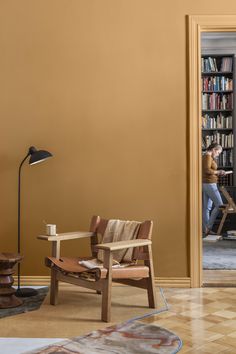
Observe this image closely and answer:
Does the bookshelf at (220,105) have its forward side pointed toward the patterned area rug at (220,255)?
yes

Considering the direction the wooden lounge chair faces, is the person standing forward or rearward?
rearward

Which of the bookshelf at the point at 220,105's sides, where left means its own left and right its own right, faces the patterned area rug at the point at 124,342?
front

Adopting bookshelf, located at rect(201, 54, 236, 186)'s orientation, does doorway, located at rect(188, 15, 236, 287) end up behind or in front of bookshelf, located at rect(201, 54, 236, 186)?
in front

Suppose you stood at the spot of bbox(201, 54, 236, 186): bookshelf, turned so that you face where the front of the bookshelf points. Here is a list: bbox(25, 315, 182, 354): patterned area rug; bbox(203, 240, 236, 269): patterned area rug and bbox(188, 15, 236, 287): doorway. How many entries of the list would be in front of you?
3

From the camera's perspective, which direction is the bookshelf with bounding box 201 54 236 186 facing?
toward the camera

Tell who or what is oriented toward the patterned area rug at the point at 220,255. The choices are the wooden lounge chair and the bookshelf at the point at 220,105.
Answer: the bookshelf

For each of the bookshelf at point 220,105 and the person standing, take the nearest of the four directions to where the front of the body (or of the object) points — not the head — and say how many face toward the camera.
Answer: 1

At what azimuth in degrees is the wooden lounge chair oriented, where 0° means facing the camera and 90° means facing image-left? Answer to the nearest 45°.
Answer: approximately 45°
